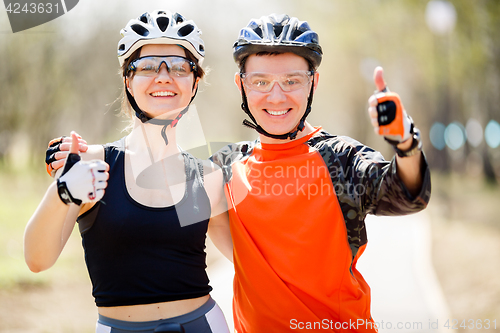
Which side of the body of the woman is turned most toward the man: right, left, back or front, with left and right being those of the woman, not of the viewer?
left

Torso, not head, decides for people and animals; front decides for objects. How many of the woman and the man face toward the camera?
2

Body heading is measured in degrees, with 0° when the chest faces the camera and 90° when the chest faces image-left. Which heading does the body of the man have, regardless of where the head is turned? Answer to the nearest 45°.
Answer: approximately 0°

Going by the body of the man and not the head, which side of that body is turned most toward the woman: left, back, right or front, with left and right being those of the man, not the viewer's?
right

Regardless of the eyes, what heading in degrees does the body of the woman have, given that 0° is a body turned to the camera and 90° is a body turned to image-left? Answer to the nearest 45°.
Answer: approximately 0°
